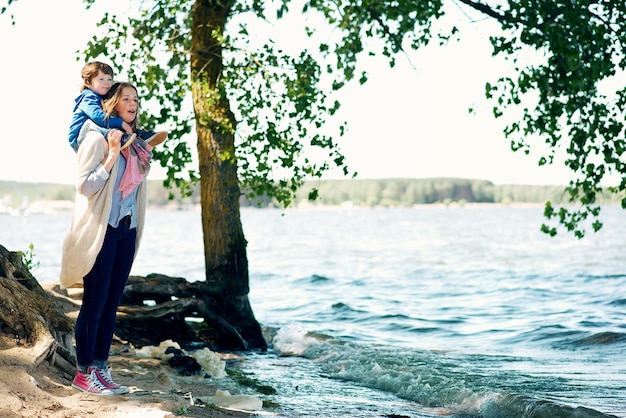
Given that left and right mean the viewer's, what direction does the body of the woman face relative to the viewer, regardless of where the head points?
facing the viewer and to the right of the viewer

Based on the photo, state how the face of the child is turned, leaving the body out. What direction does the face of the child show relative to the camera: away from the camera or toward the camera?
toward the camera

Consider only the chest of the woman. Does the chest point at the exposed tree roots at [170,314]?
no

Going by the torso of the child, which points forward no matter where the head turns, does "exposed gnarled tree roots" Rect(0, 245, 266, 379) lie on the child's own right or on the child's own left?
on the child's own left

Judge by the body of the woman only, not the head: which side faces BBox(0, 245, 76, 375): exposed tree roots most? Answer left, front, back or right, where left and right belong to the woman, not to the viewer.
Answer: back

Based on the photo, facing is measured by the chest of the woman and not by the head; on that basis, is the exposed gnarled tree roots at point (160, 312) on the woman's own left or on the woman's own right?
on the woman's own left

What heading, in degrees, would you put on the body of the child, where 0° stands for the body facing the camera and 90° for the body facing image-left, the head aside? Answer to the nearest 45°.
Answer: approximately 315°
